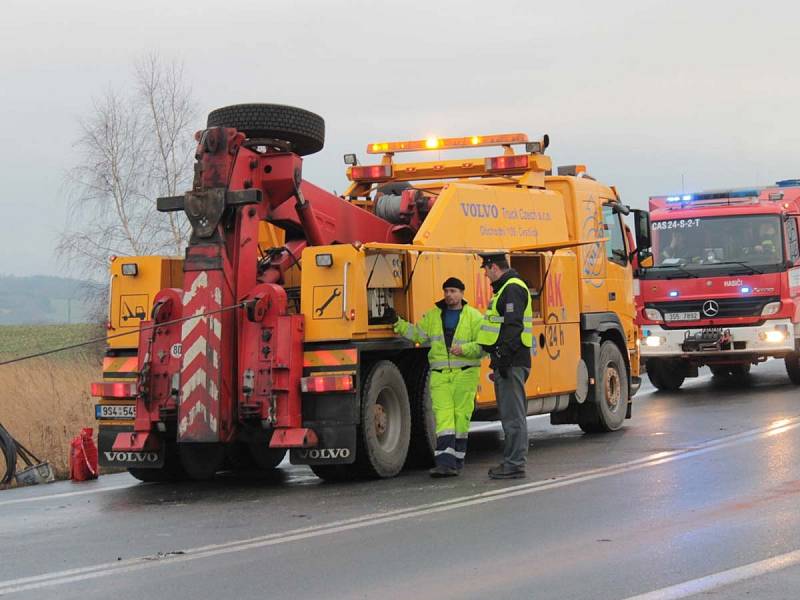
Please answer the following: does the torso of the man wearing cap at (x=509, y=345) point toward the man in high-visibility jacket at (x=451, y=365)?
yes

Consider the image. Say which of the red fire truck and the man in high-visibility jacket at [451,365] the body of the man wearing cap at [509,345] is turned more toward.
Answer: the man in high-visibility jacket

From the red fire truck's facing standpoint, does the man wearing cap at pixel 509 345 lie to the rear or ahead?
ahead

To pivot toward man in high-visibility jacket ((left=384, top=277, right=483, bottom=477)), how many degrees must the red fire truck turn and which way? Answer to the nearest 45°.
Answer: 0° — it already faces them

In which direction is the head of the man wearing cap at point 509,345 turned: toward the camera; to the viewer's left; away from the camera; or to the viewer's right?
to the viewer's left

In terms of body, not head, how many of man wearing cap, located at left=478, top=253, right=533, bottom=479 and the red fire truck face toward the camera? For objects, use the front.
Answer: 1

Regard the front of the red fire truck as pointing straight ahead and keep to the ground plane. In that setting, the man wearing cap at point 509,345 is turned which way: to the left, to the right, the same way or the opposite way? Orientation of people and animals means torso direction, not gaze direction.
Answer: to the right

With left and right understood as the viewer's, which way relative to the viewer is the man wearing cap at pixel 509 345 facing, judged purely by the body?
facing to the left of the viewer
